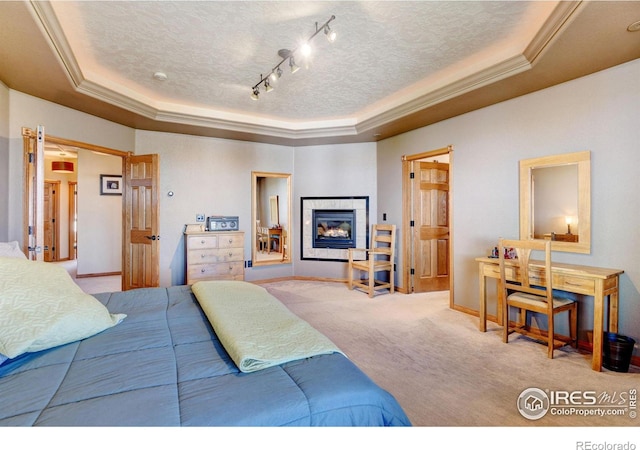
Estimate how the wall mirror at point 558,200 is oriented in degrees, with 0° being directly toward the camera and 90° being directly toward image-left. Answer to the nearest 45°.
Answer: approximately 45°

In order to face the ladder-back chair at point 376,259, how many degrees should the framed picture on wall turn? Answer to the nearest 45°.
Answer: approximately 45° to its left

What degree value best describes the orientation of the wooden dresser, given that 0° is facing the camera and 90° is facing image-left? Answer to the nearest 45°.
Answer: approximately 0°

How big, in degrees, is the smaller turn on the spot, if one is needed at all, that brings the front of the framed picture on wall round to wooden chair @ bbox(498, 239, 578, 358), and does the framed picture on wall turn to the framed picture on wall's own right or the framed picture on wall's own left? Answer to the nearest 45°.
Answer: approximately 45° to the framed picture on wall's own left

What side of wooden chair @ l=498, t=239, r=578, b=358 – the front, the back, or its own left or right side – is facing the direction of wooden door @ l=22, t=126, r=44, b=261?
back

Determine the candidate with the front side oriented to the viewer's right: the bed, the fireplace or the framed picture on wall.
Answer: the bed

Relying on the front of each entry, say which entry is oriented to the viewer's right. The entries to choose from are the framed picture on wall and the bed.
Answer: the bed

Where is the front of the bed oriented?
to the viewer's right

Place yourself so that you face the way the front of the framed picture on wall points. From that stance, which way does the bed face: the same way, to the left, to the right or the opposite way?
to the left

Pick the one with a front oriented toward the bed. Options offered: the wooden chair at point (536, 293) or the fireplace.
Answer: the fireplace

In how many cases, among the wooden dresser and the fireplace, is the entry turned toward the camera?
2
